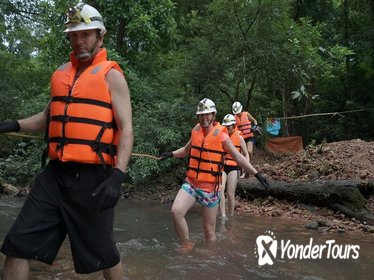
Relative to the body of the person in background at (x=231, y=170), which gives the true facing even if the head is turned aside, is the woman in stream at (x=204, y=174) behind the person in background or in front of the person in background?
in front

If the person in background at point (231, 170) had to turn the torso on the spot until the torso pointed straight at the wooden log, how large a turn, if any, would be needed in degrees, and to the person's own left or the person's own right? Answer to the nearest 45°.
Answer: approximately 135° to the person's own left

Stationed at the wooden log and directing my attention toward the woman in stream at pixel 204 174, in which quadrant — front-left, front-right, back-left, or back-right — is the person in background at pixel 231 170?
front-right

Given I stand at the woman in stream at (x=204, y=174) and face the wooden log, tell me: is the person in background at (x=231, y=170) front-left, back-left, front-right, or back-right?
front-left

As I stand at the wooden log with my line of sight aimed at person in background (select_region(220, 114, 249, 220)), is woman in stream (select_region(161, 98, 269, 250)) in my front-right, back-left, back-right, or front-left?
front-left

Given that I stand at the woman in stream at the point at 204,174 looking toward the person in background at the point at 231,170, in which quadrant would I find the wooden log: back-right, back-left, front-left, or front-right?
front-right

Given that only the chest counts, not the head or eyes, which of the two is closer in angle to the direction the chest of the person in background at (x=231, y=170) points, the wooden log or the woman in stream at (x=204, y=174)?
the woman in stream
